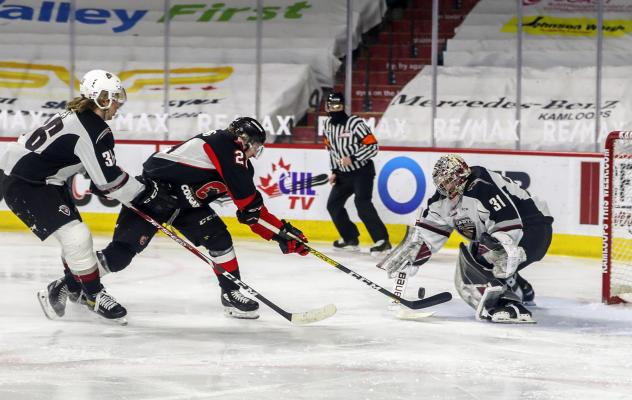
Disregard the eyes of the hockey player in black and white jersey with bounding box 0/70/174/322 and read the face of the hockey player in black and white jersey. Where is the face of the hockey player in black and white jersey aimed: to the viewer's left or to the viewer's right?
to the viewer's right

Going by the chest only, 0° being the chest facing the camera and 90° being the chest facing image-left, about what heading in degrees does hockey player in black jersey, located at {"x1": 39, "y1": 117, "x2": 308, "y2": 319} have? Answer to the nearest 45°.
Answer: approximately 270°

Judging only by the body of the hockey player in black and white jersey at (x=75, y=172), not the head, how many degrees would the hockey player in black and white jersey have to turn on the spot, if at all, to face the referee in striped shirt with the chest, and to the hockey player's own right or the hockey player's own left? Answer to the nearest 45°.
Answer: approximately 45° to the hockey player's own left

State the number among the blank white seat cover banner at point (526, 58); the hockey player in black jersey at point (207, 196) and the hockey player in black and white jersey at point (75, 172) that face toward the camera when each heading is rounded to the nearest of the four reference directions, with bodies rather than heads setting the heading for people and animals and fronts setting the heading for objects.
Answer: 1

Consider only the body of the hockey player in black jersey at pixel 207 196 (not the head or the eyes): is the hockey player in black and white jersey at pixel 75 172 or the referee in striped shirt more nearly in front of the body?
the referee in striped shirt

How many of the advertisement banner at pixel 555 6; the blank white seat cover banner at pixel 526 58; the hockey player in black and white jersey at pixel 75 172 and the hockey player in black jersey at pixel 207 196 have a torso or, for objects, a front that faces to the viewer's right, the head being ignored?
2

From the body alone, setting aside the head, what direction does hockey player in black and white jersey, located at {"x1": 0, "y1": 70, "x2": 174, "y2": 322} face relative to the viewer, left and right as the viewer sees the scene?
facing to the right of the viewer

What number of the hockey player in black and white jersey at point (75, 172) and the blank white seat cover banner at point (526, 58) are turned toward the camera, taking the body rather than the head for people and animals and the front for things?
1

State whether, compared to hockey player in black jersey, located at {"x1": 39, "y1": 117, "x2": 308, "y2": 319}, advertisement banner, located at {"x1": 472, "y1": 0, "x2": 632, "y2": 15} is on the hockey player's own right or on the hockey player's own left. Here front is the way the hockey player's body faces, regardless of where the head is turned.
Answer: on the hockey player's own left

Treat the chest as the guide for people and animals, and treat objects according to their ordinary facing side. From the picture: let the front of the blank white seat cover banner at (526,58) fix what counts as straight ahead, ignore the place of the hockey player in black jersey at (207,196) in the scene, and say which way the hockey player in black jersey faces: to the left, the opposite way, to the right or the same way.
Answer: to the left

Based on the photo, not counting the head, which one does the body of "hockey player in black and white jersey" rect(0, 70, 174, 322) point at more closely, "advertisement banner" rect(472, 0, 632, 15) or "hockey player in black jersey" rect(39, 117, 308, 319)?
the hockey player in black jersey

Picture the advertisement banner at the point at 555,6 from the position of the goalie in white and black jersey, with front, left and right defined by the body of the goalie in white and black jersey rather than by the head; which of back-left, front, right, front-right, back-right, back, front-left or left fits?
back-right

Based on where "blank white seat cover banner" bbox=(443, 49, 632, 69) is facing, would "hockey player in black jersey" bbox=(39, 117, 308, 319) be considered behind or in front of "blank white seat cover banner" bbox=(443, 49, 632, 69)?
in front
